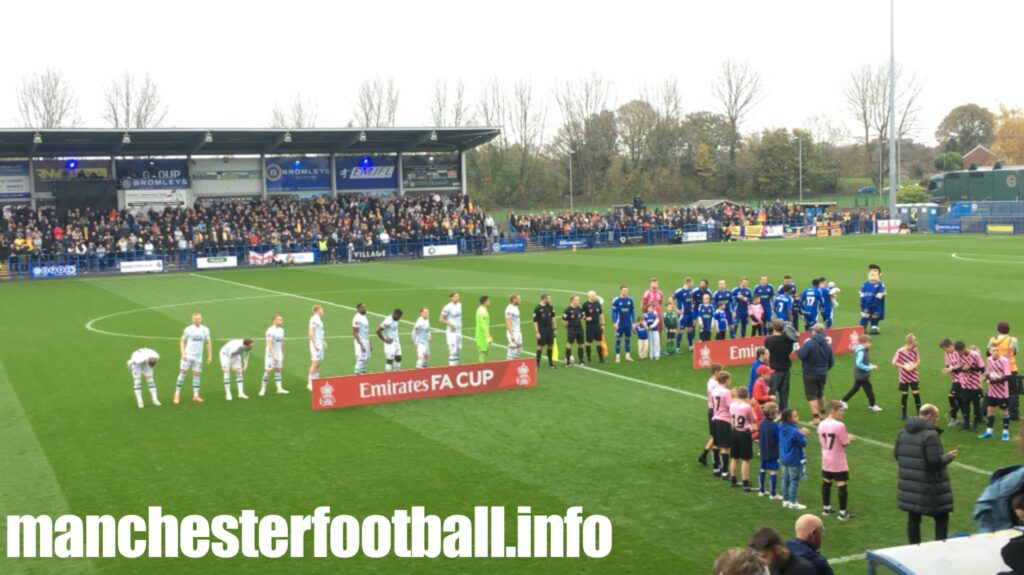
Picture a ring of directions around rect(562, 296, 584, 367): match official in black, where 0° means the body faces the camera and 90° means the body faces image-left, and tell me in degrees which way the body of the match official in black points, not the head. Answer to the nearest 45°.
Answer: approximately 0°

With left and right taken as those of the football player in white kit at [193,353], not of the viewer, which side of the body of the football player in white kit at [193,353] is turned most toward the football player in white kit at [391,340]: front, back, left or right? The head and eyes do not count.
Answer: left

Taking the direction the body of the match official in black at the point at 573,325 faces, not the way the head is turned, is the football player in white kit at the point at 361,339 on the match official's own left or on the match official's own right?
on the match official's own right

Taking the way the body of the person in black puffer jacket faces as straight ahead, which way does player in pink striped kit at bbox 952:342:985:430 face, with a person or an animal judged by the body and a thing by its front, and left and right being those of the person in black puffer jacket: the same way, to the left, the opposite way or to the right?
the opposite way

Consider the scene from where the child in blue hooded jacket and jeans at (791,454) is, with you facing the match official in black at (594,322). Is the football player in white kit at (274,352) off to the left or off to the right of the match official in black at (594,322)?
left

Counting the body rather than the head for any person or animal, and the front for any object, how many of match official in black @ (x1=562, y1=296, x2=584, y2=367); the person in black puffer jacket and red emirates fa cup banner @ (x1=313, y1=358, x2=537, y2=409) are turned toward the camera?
2

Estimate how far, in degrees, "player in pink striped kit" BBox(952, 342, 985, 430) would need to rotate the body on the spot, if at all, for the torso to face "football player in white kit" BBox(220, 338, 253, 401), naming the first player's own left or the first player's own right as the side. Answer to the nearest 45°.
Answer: approximately 45° to the first player's own right

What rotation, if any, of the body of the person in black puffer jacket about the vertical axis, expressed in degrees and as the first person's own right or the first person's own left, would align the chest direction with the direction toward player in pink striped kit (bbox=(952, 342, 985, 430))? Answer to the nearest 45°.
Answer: approximately 45° to the first person's own left

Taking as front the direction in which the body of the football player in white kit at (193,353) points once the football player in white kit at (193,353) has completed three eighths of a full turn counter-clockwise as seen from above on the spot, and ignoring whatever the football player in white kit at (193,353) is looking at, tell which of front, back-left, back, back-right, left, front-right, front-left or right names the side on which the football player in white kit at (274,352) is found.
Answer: front-right

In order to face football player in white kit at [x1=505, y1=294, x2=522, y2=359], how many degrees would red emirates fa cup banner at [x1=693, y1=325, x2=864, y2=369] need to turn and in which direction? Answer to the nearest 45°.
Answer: approximately 90° to its right
